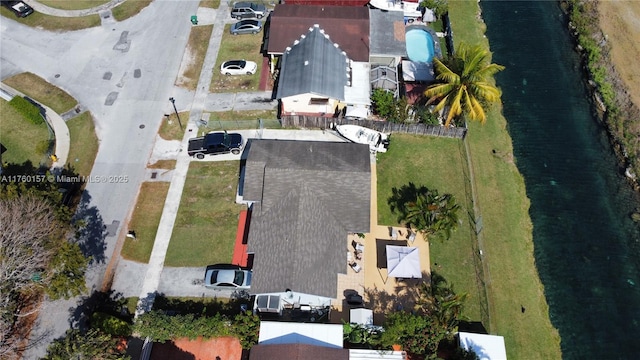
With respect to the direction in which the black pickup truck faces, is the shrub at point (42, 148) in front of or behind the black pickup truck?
behind

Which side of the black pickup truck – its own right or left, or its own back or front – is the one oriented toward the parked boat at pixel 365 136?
front

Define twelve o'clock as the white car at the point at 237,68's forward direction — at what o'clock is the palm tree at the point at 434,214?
The palm tree is roughly at 1 o'clock from the white car.

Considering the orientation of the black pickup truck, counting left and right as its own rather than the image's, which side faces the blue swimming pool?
front

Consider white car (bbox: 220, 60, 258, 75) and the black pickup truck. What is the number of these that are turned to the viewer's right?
2

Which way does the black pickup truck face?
to the viewer's right

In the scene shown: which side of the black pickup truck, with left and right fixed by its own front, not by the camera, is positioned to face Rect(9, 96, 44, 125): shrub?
back

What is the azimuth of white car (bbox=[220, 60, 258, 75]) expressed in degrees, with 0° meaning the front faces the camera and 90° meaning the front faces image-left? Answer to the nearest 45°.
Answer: approximately 270°

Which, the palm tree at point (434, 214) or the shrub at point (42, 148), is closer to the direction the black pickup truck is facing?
the palm tree

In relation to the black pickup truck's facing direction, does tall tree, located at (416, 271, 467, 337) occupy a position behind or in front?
in front
